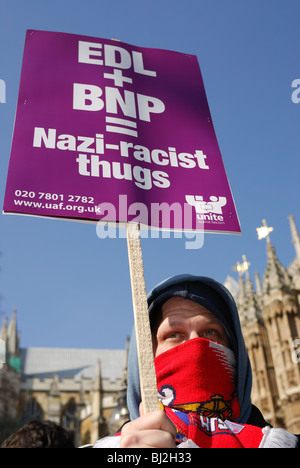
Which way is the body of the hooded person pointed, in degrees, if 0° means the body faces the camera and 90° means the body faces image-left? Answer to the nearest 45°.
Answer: approximately 45°

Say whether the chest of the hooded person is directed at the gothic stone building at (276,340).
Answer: no

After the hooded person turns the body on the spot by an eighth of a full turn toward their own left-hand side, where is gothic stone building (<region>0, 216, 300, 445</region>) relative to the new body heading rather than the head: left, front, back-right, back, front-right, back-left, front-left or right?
back
